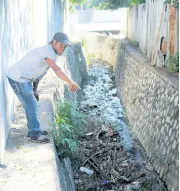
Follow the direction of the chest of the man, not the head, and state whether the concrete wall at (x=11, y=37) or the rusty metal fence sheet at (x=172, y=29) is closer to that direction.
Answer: the rusty metal fence sheet

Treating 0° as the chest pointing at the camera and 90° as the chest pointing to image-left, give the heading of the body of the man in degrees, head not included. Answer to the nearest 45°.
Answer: approximately 270°

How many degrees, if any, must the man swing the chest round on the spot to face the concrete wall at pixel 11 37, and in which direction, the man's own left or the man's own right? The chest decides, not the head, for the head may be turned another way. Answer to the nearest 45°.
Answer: approximately 180°

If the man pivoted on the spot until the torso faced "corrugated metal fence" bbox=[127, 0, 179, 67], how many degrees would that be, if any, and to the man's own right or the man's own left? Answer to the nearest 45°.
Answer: approximately 45° to the man's own left

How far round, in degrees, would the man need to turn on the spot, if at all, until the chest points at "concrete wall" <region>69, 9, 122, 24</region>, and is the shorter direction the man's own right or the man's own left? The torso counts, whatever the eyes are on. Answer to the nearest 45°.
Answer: approximately 90° to the man's own left

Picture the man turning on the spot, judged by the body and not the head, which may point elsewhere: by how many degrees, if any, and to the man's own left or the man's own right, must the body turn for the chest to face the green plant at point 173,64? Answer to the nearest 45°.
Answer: approximately 45° to the man's own left

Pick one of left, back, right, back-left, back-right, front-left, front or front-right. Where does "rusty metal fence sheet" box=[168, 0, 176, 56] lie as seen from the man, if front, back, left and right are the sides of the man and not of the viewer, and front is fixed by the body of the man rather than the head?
front-left

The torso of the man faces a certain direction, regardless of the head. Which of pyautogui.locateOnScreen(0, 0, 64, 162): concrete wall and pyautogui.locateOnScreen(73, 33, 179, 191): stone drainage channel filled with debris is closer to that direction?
the stone drainage channel filled with debris
